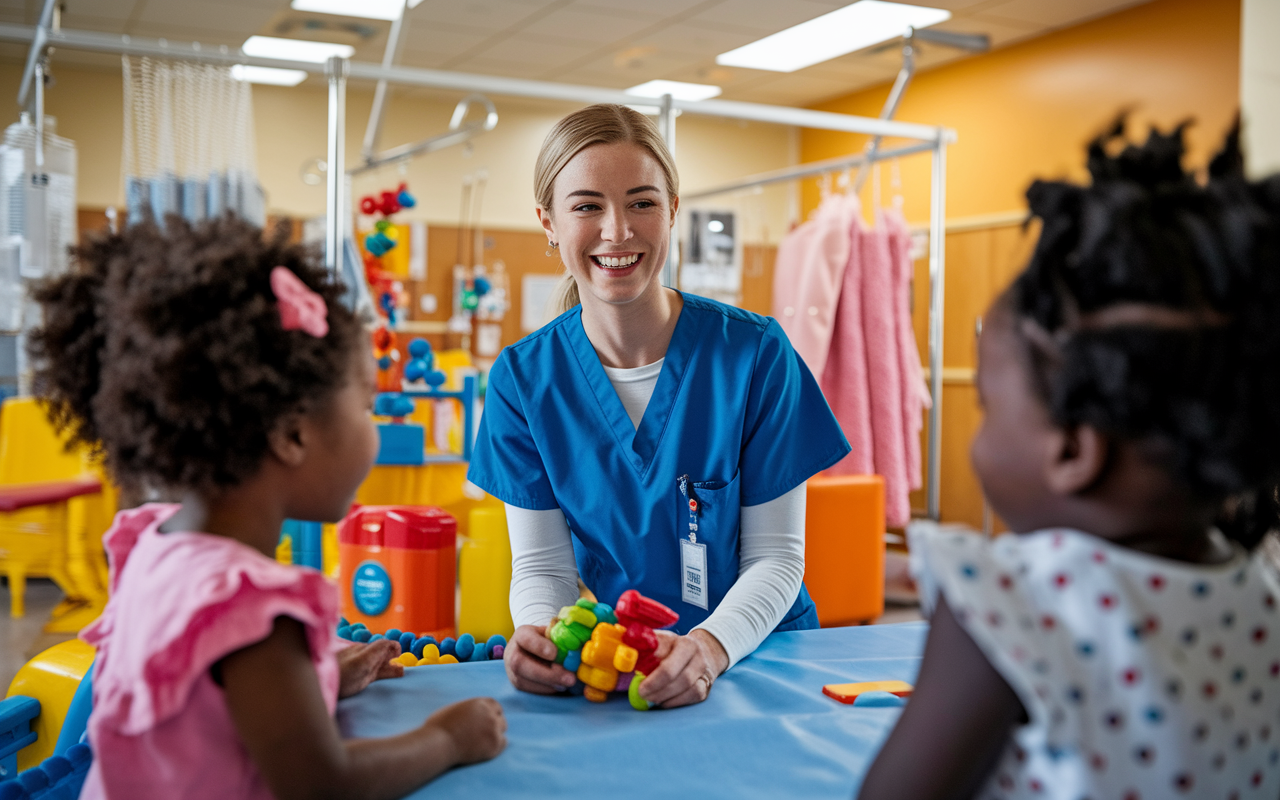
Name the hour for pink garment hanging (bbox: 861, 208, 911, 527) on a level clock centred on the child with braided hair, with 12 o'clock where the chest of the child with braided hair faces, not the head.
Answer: The pink garment hanging is roughly at 1 o'clock from the child with braided hair.

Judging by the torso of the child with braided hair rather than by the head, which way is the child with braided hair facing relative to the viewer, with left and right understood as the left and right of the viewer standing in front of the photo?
facing away from the viewer and to the left of the viewer

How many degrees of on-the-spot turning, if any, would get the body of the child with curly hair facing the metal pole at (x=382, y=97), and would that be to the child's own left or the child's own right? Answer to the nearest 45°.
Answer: approximately 45° to the child's own left

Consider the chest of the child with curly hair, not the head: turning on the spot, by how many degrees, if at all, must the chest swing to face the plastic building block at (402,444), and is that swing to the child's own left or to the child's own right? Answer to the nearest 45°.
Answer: approximately 45° to the child's own left

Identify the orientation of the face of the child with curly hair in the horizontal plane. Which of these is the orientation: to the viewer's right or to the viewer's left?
to the viewer's right

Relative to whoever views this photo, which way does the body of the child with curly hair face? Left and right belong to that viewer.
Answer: facing away from the viewer and to the right of the viewer

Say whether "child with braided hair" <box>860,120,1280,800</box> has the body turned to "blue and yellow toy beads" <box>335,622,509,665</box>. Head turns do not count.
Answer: yes

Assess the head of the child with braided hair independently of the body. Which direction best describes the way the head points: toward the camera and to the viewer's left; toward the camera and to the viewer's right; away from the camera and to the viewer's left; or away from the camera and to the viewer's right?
away from the camera and to the viewer's left

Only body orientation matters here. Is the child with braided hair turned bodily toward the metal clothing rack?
yes

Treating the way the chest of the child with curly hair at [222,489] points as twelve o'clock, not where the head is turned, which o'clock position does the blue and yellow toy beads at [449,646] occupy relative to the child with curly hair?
The blue and yellow toy beads is roughly at 11 o'clock from the child with curly hair.
